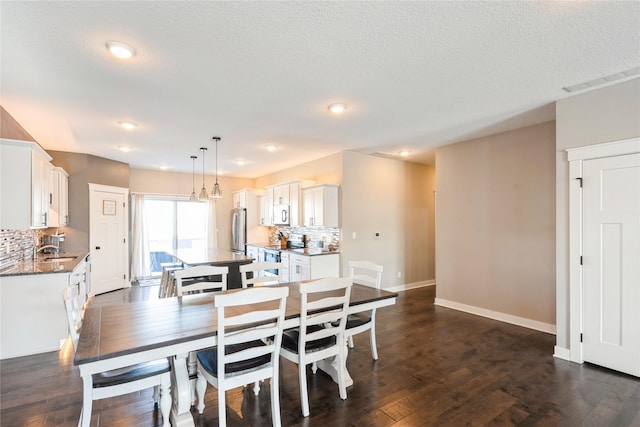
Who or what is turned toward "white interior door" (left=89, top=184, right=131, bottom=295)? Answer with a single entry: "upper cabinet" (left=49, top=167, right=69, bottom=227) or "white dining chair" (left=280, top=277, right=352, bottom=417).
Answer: the white dining chair

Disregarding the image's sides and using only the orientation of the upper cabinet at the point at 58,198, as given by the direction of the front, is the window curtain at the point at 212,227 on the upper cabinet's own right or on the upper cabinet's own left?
on the upper cabinet's own left

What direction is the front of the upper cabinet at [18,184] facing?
to the viewer's right

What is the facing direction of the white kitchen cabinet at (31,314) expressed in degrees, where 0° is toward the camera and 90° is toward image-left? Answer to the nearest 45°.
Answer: approximately 270°

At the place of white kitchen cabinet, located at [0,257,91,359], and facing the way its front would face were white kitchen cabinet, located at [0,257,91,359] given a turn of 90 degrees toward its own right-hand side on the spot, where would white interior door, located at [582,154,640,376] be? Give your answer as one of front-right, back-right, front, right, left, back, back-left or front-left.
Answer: front-left

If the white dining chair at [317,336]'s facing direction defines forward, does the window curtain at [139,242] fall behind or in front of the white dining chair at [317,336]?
in front

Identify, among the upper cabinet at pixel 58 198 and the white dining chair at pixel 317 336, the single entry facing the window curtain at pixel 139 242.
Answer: the white dining chair

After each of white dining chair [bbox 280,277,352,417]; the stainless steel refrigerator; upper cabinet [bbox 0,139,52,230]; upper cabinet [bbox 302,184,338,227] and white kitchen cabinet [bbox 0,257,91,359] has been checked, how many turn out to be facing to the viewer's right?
2

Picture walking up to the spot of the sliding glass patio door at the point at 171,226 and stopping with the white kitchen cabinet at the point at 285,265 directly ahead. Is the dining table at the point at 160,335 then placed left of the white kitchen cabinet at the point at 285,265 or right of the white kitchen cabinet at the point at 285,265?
right

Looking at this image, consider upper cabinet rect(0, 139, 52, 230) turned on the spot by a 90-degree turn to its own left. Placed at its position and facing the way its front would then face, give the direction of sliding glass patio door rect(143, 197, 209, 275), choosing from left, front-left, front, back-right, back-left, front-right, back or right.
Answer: front-right

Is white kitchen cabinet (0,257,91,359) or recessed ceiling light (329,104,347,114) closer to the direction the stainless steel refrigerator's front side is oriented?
the white kitchen cabinet

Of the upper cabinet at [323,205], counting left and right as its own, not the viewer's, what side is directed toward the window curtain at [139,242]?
right

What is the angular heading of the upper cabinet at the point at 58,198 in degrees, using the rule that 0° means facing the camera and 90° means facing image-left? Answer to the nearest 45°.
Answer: approximately 315°

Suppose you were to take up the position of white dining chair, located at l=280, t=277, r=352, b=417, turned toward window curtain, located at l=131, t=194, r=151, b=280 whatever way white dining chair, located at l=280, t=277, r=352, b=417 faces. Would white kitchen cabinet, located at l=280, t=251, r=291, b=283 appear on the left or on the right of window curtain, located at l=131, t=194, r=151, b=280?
right

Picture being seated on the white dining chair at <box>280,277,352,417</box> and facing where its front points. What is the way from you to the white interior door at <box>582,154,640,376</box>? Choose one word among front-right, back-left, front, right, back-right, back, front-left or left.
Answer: back-right

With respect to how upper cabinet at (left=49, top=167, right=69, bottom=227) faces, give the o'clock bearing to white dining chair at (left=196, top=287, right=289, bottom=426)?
The white dining chair is roughly at 1 o'clock from the upper cabinet.
